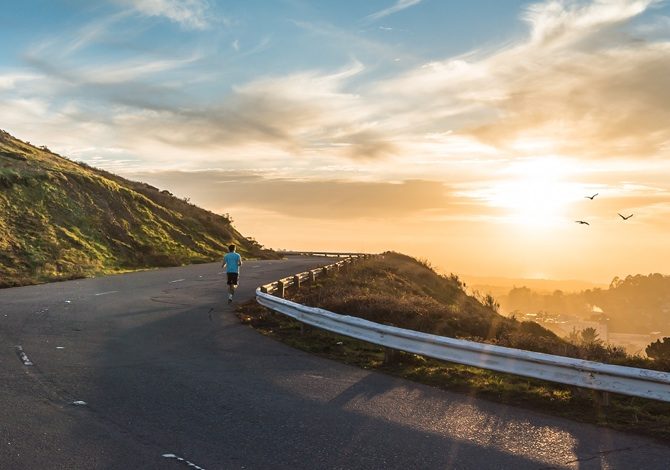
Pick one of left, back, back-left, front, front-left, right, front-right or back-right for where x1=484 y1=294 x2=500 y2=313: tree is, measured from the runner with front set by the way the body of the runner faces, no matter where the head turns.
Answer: front-right

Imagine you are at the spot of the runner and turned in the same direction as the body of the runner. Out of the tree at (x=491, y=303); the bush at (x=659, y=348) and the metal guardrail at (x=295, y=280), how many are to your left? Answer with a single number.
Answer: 0

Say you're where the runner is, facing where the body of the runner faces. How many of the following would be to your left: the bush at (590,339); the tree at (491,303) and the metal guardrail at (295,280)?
0

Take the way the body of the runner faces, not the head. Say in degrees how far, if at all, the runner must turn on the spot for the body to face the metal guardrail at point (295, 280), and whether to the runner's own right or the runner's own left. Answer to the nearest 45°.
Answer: approximately 45° to the runner's own right

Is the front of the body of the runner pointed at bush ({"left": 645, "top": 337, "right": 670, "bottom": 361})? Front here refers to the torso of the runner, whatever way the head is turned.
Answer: no

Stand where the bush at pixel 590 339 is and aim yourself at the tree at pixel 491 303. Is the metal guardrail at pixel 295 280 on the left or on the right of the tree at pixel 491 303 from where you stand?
left

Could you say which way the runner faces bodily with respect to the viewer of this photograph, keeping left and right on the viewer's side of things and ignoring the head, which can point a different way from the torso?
facing away from the viewer

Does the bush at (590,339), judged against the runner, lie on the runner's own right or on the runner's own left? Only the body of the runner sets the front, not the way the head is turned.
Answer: on the runner's own right
